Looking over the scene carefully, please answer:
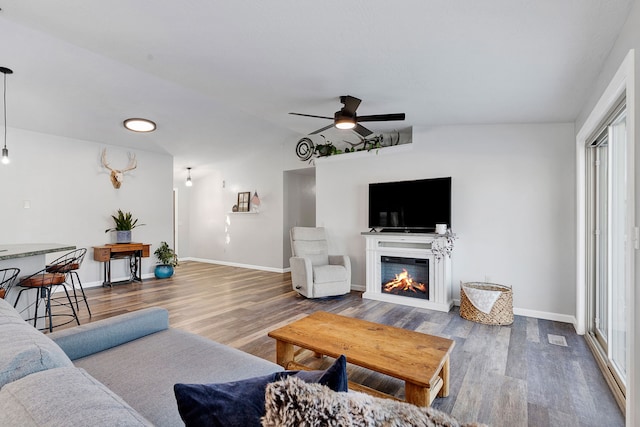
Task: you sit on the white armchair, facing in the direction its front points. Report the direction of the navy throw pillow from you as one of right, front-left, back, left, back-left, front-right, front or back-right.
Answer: front-right

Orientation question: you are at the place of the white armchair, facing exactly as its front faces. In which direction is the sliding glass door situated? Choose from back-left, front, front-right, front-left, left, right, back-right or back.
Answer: front

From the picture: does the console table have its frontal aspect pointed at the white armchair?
yes

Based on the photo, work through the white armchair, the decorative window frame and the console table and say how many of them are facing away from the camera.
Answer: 0

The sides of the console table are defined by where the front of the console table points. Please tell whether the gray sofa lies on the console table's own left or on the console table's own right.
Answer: on the console table's own right

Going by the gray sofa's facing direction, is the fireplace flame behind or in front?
in front

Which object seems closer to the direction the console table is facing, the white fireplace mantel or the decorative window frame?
the white fireplace mantel

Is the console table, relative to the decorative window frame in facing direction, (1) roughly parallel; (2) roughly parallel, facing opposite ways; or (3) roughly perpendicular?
roughly perpendicular

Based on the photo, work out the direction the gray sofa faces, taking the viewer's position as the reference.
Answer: facing away from the viewer and to the right of the viewer

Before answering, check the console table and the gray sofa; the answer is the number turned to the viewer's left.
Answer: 0

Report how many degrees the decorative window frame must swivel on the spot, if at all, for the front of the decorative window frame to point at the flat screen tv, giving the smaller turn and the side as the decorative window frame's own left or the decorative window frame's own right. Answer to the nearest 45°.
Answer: approximately 90° to the decorative window frame's own left

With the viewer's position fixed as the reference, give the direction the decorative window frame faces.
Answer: facing the viewer and to the left of the viewer

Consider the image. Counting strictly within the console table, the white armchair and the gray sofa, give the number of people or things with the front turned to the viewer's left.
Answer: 0

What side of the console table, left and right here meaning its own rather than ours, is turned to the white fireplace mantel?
front

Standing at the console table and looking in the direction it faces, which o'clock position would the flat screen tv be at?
The flat screen tv is roughly at 12 o'clock from the console table.

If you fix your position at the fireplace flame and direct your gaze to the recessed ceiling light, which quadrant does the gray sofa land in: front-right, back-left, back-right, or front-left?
front-left

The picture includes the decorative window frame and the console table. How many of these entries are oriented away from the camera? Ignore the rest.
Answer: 0

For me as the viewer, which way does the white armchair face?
facing the viewer and to the right of the viewer

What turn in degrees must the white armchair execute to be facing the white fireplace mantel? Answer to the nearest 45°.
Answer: approximately 45° to its left

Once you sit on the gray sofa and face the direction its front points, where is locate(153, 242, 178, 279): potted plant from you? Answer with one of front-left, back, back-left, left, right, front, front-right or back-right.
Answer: front-left

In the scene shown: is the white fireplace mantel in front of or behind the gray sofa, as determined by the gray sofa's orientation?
in front
